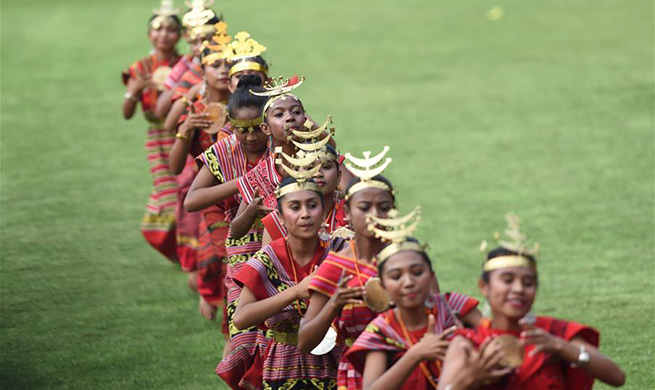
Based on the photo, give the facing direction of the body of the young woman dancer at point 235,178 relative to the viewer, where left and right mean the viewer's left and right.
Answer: facing the viewer and to the right of the viewer

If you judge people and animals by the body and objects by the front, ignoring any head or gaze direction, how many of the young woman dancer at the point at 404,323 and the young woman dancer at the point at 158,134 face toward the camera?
2

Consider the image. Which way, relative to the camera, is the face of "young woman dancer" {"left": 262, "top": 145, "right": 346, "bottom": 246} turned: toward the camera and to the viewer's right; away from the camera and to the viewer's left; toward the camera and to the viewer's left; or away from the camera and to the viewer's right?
toward the camera and to the viewer's left

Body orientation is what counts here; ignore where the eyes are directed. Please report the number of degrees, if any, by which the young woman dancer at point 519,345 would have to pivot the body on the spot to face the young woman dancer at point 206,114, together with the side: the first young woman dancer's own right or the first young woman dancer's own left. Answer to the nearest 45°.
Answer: approximately 135° to the first young woman dancer's own right

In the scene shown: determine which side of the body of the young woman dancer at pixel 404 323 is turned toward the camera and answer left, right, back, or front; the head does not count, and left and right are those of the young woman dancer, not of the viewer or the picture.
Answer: front

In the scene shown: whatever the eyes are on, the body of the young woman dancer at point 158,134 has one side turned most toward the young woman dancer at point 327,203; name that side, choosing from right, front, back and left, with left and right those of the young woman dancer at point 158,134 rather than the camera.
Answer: front

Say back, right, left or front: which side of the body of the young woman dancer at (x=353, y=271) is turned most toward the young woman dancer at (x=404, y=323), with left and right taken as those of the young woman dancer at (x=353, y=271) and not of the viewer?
front

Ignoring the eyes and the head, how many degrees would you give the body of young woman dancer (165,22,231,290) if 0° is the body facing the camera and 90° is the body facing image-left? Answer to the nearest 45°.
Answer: approximately 315°

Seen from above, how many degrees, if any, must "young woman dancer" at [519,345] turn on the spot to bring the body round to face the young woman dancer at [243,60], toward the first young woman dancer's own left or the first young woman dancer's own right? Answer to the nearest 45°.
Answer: approximately 135° to the first young woman dancer's own right
